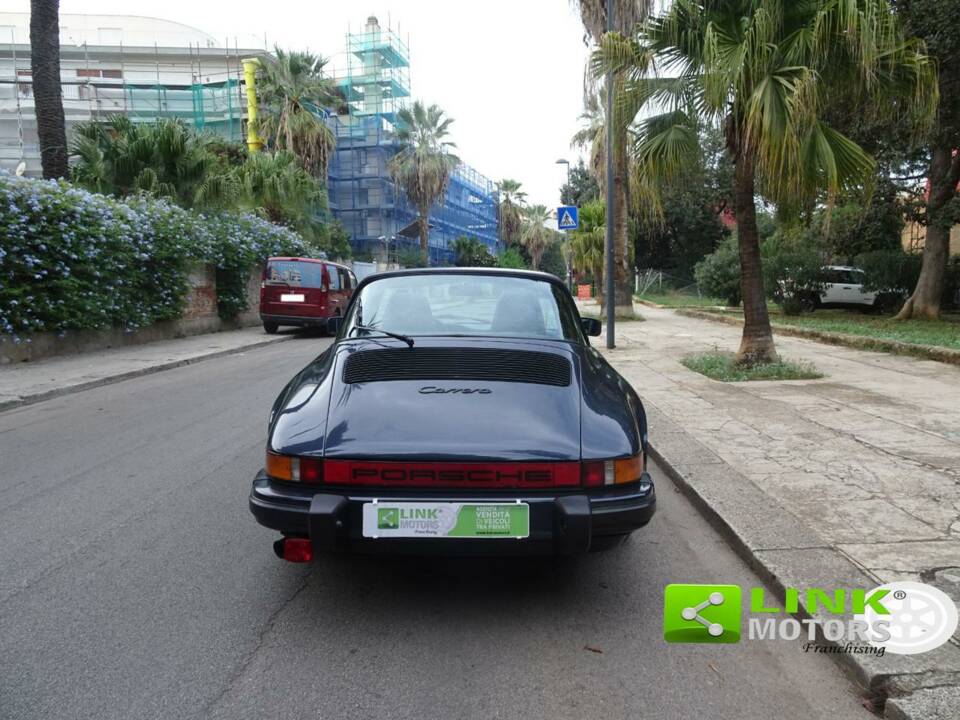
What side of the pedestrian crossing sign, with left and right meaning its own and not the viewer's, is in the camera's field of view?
front

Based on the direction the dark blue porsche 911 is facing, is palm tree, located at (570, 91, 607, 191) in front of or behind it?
in front

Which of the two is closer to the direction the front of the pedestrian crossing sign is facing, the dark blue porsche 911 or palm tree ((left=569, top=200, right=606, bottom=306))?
the dark blue porsche 911

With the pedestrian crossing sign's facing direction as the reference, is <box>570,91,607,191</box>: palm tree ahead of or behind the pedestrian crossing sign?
behind

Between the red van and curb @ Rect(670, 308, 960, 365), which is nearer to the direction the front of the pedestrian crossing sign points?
the curb

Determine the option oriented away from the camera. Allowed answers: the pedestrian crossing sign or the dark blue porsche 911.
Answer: the dark blue porsche 911

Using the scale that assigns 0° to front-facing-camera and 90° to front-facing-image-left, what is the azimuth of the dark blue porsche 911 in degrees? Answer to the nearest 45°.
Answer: approximately 180°

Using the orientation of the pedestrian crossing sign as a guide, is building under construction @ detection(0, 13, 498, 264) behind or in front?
behind

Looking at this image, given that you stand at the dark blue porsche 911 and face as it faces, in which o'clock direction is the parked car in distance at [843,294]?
The parked car in distance is roughly at 1 o'clock from the dark blue porsche 911.

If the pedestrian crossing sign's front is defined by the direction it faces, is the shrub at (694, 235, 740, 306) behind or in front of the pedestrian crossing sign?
behind

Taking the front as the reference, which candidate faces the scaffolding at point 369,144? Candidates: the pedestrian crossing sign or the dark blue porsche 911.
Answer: the dark blue porsche 911

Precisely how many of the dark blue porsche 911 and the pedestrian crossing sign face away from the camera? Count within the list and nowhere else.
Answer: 1

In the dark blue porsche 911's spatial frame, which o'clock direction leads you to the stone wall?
The stone wall is roughly at 11 o'clock from the dark blue porsche 911.

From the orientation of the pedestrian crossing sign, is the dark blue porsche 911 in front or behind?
in front

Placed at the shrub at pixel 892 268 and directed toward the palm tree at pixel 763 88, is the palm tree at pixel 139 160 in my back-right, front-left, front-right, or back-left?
front-right

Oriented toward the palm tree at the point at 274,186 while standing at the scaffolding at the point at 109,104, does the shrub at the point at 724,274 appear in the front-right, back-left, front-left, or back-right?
front-left

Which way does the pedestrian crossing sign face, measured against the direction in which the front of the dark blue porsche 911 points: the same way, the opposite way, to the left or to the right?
the opposite way

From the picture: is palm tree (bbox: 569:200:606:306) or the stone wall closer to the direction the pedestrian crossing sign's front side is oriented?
the stone wall

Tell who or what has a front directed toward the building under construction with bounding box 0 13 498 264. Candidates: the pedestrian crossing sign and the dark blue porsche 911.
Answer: the dark blue porsche 911
